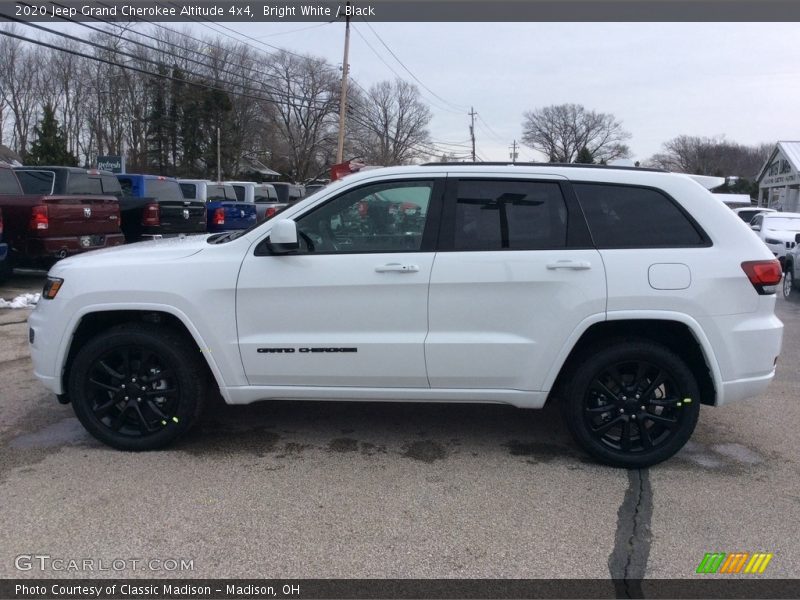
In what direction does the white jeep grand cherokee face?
to the viewer's left

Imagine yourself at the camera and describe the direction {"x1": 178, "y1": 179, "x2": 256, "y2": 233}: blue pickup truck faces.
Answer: facing away from the viewer and to the left of the viewer

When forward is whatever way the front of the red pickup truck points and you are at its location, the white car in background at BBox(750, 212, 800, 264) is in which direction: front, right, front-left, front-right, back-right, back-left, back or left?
back-right

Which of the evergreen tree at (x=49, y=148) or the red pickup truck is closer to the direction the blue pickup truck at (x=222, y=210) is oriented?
the evergreen tree

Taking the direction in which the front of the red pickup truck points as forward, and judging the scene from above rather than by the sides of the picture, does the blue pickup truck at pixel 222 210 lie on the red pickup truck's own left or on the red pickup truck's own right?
on the red pickup truck's own right

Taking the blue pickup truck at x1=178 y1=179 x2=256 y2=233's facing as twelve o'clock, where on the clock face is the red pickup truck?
The red pickup truck is roughly at 8 o'clock from the blue pickup truck.

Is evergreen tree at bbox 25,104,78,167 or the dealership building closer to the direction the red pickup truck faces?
the evergreen tree

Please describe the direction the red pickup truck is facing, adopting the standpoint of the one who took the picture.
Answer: facing away from the viewer and to the left of the viewer

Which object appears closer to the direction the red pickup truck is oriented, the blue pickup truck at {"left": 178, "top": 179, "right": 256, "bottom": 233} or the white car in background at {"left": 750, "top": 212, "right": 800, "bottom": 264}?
the blue pickup truck
